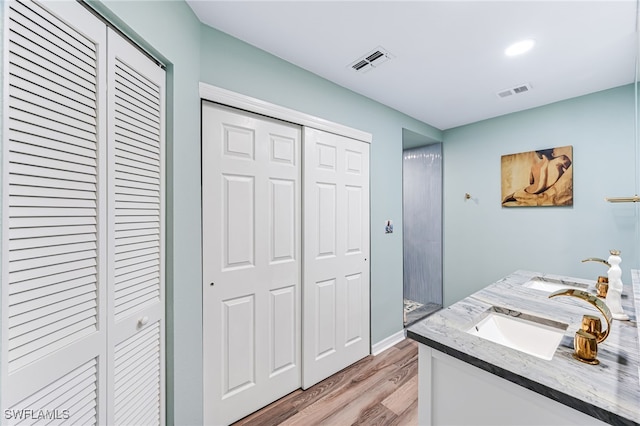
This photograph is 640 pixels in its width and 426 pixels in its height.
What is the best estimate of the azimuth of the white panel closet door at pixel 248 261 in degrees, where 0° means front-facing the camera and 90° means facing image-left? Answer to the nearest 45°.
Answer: approximately 315°

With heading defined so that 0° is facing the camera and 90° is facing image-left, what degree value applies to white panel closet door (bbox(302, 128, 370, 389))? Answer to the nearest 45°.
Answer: approximately 315°

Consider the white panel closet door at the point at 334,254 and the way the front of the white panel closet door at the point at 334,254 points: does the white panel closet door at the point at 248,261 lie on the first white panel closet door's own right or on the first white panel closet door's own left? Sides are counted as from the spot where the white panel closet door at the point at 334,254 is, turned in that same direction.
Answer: on the first white panel closet door's own right

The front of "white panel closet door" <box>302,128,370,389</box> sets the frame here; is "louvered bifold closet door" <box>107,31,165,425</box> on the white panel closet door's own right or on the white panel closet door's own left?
on the white panel closet door's own right
